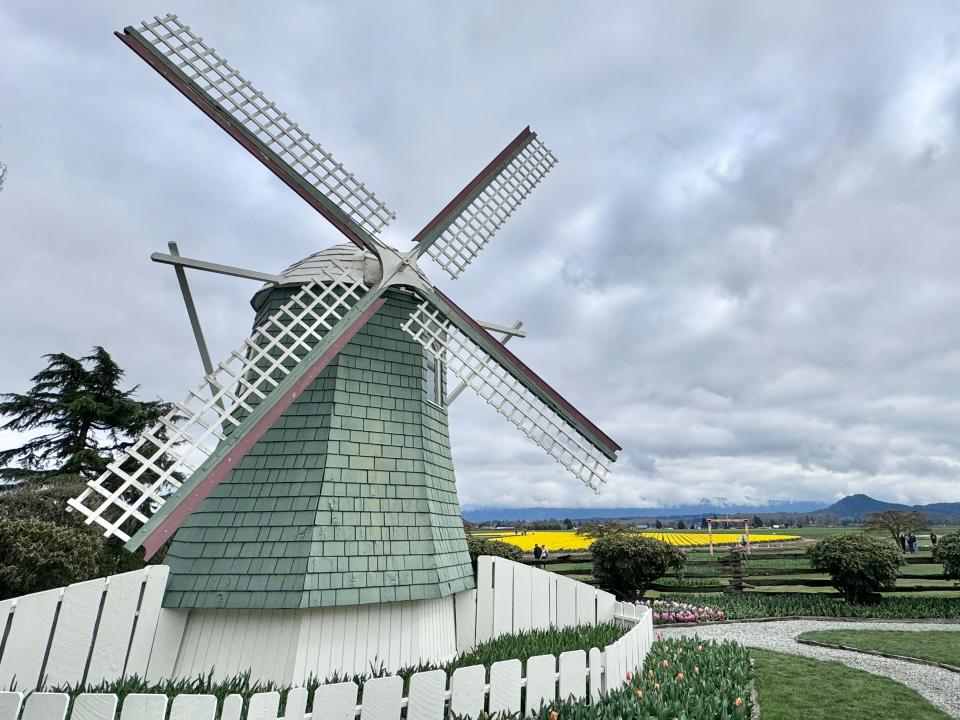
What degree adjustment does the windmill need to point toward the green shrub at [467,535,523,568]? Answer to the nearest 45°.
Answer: approximately 90° to its left

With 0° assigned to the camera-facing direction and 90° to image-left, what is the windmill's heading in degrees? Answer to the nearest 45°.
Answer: approximately 315°

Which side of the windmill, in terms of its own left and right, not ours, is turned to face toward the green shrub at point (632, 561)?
left

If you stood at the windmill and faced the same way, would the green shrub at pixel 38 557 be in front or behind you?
behind

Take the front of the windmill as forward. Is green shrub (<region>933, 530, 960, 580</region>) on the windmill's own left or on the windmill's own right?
on the windmill's own left

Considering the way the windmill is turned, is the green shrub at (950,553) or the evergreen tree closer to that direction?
the green shrub
